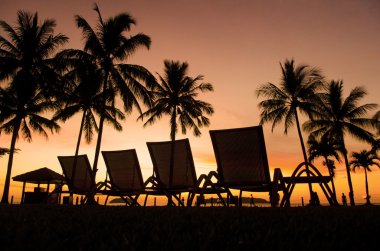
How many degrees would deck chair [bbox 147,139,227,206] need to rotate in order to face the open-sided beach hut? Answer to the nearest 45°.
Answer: approximately 90° to its left

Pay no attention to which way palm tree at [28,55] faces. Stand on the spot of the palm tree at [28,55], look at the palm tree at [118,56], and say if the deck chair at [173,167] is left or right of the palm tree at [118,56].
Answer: right

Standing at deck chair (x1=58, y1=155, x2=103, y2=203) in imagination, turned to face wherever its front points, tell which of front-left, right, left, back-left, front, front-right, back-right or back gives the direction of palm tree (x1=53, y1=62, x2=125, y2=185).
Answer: front-left

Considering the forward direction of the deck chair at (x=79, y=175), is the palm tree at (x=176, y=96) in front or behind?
in front

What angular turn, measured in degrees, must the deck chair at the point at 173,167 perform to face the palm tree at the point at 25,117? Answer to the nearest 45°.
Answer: approximately 90° to its left

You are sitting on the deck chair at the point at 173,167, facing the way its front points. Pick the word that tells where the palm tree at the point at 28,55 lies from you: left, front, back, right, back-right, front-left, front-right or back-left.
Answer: left

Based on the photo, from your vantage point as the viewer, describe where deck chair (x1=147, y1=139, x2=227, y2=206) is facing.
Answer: facing away from the viewer and to the right of the viewer

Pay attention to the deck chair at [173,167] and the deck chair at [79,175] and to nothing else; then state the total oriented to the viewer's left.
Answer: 0

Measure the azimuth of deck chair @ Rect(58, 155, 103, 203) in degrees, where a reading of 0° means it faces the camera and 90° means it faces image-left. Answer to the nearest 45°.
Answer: approximately 225°

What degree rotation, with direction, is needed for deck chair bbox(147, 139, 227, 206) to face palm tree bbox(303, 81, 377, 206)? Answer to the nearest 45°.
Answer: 0° — it already faces it
